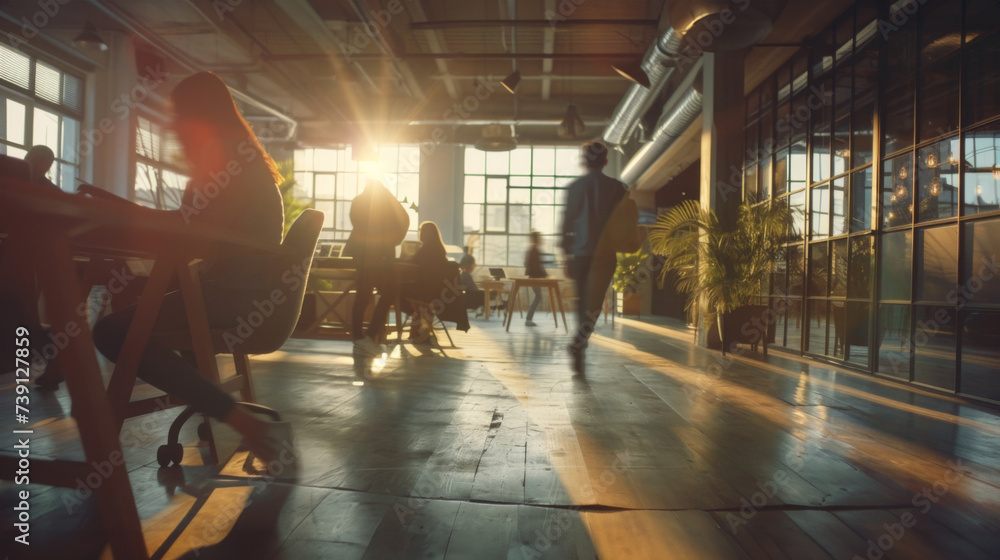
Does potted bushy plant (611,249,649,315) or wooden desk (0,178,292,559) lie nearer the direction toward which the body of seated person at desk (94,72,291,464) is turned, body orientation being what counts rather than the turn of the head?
the wooden desk

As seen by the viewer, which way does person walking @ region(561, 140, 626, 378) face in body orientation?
away from the camera

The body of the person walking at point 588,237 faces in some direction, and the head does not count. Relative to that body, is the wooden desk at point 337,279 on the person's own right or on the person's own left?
on the person's own left

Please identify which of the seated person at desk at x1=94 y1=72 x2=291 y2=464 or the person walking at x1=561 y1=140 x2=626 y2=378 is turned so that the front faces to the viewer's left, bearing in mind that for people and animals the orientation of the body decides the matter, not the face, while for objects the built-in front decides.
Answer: the seated person at desk

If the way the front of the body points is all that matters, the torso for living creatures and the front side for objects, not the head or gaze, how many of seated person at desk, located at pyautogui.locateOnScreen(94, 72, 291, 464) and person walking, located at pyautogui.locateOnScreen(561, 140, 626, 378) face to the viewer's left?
1

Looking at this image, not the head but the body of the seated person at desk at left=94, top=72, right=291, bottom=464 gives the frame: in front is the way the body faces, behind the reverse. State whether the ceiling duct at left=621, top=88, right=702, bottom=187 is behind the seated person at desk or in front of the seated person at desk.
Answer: behind

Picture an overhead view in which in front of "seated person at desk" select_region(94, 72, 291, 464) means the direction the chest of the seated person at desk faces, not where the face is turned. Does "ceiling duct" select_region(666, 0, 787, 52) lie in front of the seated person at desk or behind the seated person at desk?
behind

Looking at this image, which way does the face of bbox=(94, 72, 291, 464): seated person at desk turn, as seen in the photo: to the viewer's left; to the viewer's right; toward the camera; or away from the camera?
to the viewer's left

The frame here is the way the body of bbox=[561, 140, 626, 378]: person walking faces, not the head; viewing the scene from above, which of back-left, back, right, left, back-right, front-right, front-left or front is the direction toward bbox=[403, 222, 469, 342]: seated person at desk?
front-left

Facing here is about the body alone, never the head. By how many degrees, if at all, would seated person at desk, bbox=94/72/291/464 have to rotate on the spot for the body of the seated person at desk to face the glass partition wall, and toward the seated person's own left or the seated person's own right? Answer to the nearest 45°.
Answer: approximately 180°

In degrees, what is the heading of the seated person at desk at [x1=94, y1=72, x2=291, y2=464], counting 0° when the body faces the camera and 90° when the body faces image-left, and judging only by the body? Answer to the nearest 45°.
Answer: approximately 90°

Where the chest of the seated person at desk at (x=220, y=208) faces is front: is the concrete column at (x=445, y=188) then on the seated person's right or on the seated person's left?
on the seated person's right

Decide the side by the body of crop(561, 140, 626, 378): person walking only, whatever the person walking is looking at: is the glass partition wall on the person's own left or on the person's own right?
on the person's own right
